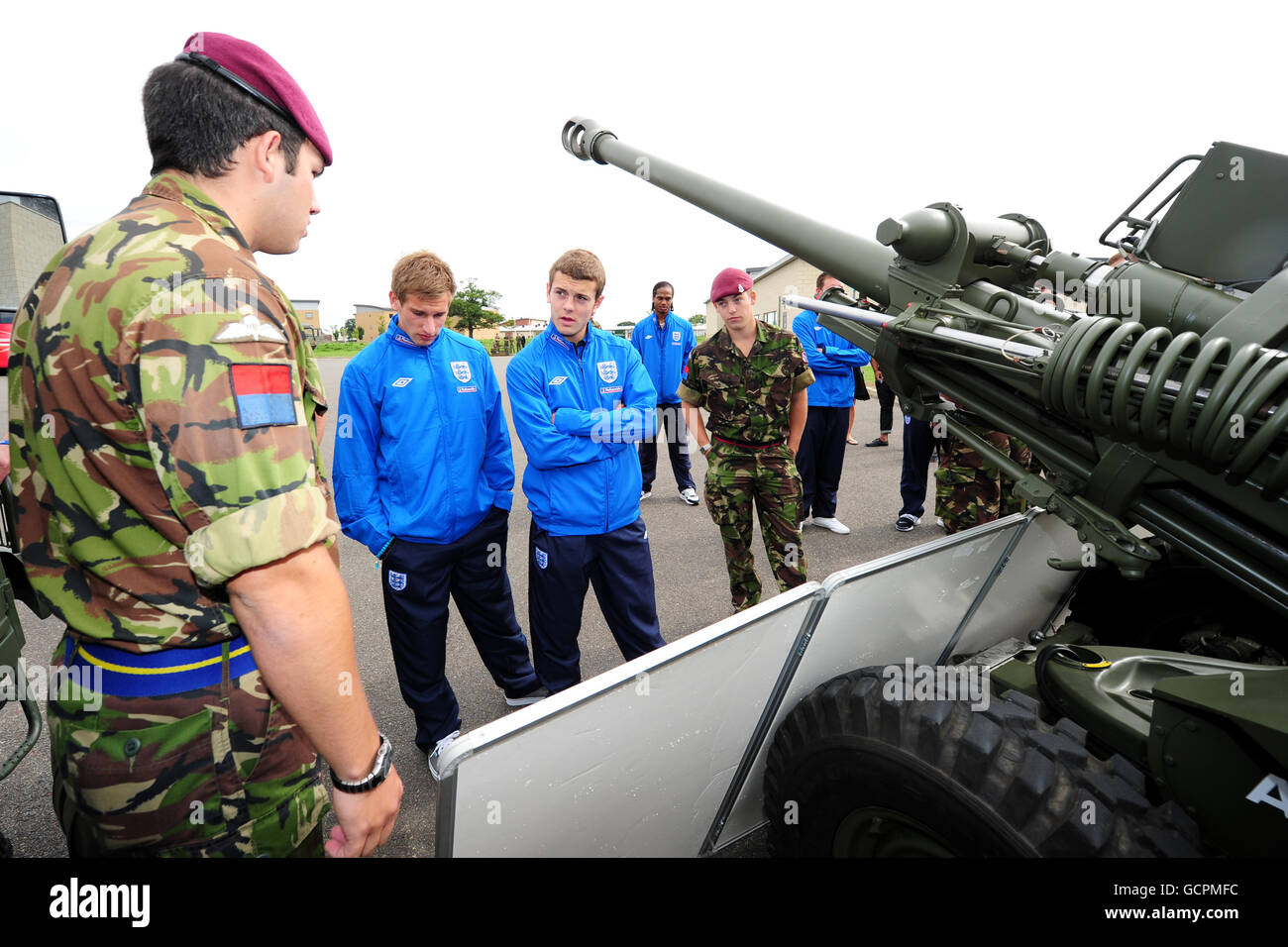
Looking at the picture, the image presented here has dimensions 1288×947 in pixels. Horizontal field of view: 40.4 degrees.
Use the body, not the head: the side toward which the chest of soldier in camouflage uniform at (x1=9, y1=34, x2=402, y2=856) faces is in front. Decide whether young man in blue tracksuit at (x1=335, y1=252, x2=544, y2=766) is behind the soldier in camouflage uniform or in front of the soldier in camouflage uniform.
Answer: in front

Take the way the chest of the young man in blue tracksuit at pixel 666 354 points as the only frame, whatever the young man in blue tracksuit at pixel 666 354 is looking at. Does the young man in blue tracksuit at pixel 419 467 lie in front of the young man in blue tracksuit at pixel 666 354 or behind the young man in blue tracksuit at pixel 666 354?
in front

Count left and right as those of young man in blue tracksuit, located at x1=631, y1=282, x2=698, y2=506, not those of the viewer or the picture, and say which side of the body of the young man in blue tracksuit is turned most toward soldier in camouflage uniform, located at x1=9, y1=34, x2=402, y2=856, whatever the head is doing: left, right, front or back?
front

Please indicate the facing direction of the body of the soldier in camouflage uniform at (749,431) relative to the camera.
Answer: toward the camera

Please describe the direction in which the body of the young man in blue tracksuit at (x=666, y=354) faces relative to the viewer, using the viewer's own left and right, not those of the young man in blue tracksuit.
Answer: facing the viewer

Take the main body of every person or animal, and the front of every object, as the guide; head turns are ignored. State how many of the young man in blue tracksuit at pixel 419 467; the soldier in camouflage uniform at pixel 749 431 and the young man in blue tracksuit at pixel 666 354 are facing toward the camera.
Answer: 3

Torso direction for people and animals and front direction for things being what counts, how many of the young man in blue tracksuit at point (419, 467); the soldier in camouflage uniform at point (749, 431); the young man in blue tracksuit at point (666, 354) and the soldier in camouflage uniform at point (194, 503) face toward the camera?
3

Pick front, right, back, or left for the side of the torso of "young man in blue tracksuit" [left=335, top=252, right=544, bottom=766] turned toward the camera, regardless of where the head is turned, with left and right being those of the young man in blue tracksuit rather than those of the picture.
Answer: front

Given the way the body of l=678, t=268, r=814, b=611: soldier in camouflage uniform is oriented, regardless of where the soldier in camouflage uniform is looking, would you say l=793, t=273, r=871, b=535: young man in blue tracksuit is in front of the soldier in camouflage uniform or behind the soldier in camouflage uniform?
behind

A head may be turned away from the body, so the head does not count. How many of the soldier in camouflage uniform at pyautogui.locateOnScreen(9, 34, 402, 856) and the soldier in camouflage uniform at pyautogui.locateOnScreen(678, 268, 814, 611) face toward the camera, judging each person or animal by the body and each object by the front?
1
